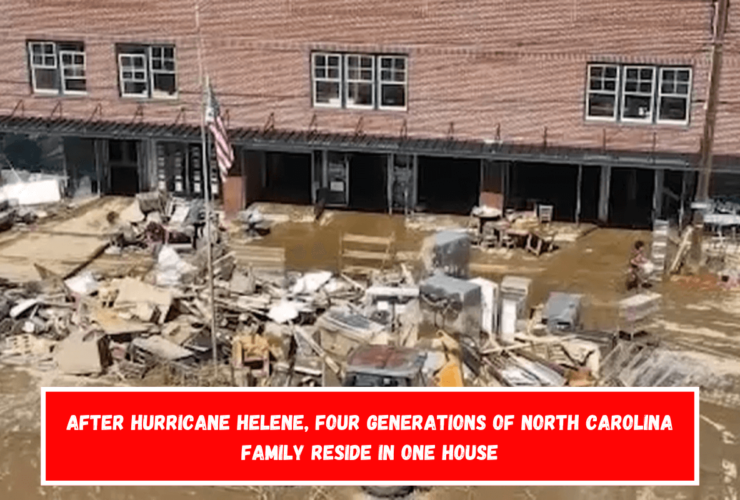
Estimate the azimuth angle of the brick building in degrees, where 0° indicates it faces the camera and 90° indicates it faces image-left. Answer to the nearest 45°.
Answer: approximately 0°

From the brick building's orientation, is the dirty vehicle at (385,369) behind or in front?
in front

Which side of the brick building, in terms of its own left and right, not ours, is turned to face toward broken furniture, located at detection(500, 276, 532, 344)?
front

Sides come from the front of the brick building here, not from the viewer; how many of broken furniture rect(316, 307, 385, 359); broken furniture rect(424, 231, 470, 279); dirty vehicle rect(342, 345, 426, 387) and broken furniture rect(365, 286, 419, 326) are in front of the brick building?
4

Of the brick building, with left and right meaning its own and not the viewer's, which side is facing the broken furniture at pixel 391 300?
front

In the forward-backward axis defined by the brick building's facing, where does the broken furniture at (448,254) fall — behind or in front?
in front

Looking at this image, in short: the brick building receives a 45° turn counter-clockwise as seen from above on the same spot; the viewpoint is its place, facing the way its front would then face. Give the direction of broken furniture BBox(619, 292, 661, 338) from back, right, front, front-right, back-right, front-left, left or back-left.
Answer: front
